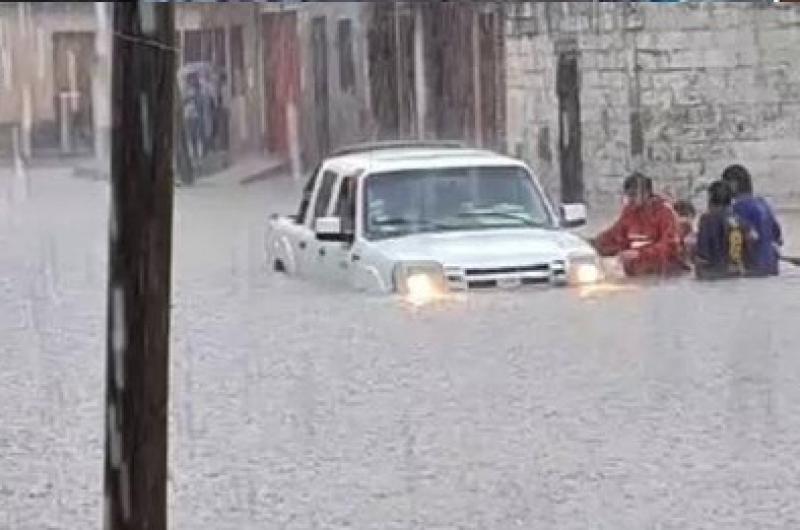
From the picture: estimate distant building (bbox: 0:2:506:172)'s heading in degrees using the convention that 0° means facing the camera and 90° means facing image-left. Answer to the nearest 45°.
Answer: approximately 0°

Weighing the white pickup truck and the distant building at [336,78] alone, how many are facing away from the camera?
0

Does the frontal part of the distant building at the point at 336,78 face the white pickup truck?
yes

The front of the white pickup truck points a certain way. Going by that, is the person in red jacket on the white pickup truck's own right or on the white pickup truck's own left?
on the white pickup truck's own left

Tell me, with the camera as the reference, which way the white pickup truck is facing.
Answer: facing the viewer and to the right of the viewer

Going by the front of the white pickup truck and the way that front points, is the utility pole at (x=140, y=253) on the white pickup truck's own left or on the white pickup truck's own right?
on the white pickup truck's own right

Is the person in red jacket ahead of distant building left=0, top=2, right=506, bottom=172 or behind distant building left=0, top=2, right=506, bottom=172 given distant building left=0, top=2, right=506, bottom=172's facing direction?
ahead

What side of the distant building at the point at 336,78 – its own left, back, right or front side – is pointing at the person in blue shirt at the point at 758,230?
front
